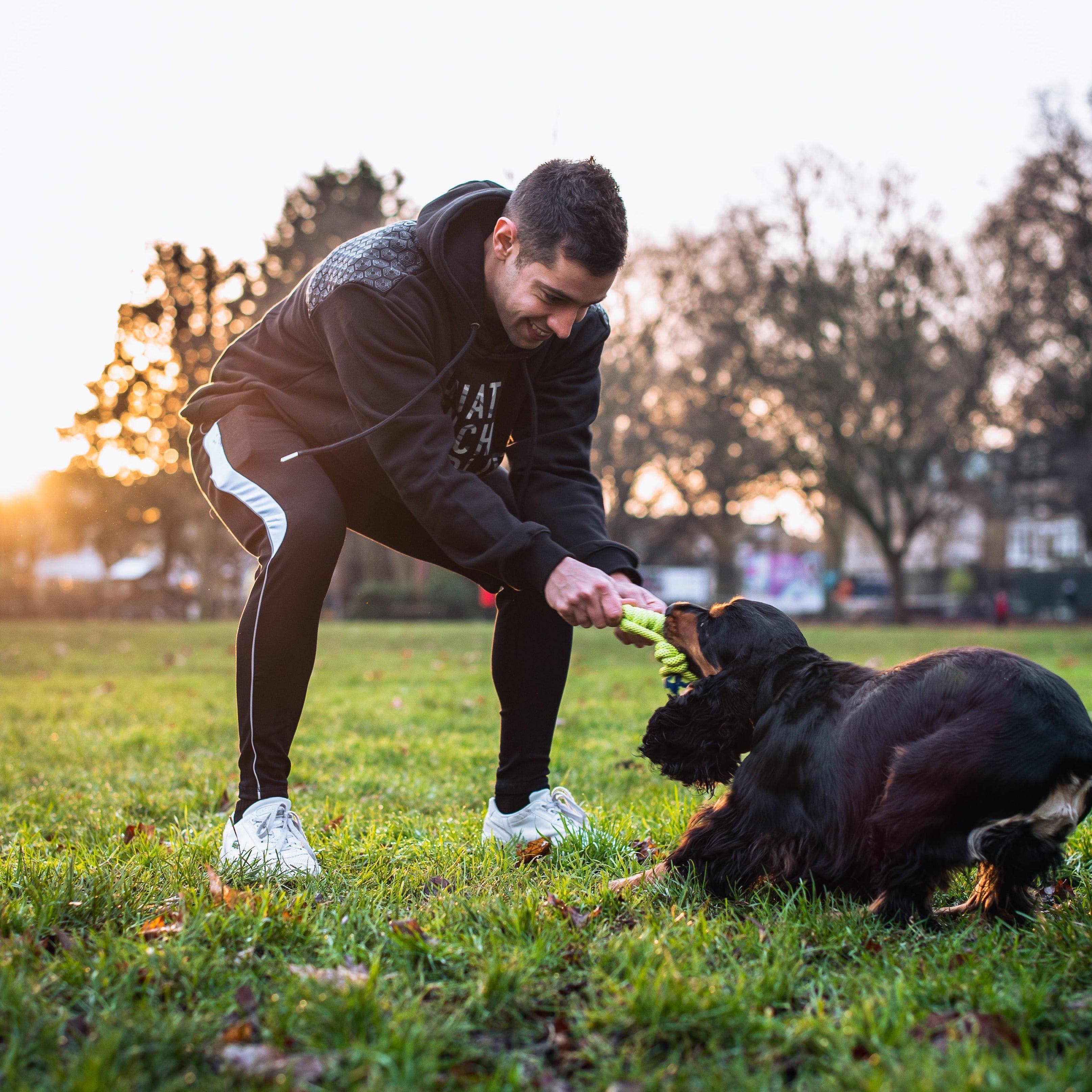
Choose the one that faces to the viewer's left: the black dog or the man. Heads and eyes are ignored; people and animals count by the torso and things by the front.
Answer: the black dog

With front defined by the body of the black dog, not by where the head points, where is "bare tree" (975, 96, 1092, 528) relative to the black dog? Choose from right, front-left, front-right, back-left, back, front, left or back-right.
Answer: right

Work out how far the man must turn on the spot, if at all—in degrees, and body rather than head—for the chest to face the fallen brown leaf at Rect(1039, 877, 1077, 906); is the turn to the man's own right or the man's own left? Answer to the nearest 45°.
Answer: approximately 45° to the man's own left

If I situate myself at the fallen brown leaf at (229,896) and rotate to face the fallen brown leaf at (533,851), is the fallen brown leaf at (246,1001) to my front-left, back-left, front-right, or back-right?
back-right

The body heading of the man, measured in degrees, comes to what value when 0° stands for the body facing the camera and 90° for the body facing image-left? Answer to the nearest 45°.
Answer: approximately 315°

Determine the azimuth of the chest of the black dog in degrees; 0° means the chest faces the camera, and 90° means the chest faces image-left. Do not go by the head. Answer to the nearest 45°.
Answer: approximately 90°

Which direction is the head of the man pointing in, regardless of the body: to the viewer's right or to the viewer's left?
to the viewer's right

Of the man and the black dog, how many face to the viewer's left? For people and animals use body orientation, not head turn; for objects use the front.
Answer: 1

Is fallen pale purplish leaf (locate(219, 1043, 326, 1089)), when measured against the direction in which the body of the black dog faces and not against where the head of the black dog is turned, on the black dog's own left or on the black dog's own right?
on the black dog's own left

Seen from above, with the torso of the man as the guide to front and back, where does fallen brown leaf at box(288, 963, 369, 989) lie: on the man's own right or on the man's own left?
on the man's own right
